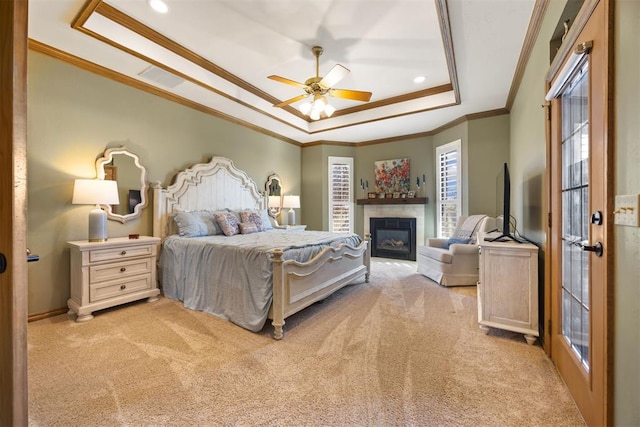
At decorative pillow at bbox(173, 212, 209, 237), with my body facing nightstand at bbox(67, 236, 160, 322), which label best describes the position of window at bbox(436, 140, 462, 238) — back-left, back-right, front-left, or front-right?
back-left

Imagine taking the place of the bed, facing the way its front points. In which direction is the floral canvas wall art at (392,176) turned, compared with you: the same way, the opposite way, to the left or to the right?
to the right

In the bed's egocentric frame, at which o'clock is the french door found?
The french door is roughly at 12 o'clock from the bed.

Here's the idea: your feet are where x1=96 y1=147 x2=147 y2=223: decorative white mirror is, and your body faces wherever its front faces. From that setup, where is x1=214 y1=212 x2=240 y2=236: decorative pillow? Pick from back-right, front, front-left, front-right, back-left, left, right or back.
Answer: front-left

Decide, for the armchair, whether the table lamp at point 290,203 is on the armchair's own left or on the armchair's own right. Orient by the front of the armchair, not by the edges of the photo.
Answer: on the armchair's own right

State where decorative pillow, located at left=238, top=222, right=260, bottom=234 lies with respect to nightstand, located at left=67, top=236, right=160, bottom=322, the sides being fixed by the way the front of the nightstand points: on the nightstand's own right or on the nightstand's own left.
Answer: on the nightstand's own left

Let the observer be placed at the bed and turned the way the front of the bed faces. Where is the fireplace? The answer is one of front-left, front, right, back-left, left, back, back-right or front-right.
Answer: left

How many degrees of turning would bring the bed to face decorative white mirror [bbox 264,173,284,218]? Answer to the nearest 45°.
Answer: approximately 135° to its left

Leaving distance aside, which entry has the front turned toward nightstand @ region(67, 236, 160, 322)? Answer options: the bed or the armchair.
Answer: the armchair

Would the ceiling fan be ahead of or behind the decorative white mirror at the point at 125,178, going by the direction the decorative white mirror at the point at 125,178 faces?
ahead

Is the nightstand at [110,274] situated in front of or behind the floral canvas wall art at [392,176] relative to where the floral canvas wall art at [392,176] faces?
in front
